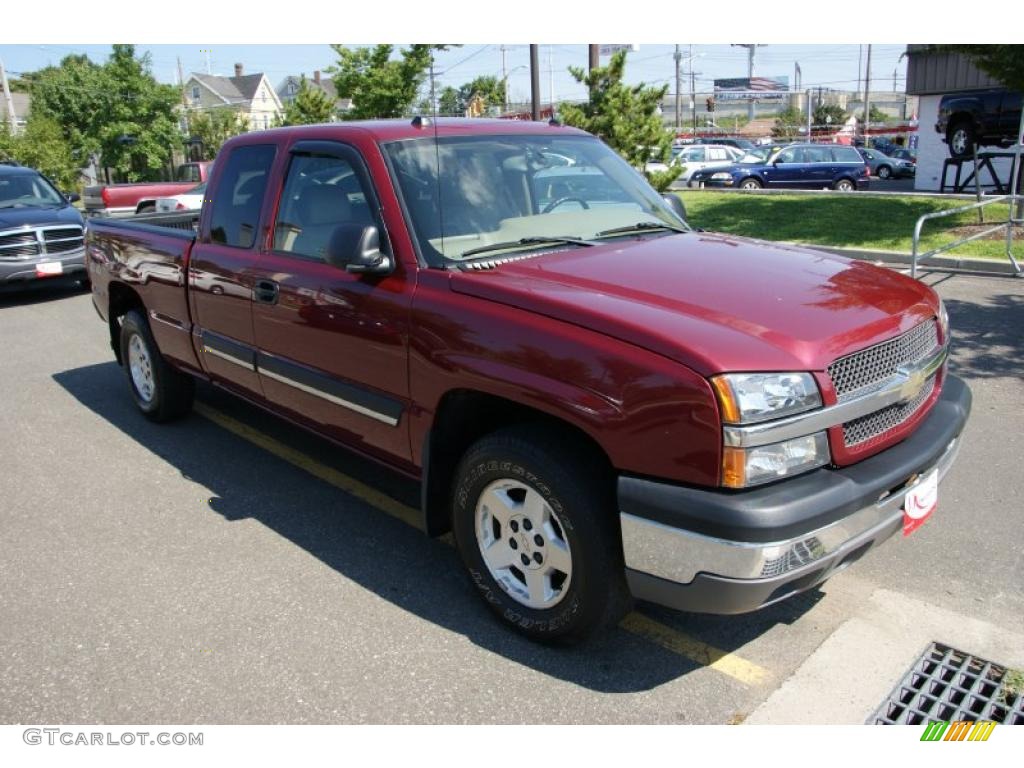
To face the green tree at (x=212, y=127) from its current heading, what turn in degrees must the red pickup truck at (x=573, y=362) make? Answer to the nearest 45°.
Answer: approximately 135° to its left

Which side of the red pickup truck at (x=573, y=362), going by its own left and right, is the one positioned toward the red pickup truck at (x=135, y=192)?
back

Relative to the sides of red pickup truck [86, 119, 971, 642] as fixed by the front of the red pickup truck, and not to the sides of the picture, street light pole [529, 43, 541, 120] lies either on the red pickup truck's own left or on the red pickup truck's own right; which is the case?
on the red pickup truck's own left

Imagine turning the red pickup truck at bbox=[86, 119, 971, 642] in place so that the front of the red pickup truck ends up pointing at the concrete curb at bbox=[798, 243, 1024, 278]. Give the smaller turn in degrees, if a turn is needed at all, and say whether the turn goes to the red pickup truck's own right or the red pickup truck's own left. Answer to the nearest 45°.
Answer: approximately 90° to the red pickup truck's own left

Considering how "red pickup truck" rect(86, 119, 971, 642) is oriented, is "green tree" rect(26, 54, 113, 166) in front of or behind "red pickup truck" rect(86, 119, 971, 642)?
behind

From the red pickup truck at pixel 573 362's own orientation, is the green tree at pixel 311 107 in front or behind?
behind

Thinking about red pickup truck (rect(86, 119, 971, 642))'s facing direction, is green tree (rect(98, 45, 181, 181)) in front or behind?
behind

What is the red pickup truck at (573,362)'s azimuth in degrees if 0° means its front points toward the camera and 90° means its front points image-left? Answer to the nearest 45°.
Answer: approximately 315°

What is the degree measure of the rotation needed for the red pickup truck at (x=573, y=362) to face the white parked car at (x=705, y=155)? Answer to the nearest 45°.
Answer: approximately 135° to its left

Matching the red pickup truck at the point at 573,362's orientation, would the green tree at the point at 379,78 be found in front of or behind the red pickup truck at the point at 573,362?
behind

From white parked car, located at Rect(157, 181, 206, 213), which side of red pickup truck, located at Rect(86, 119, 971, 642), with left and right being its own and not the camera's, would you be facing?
back
